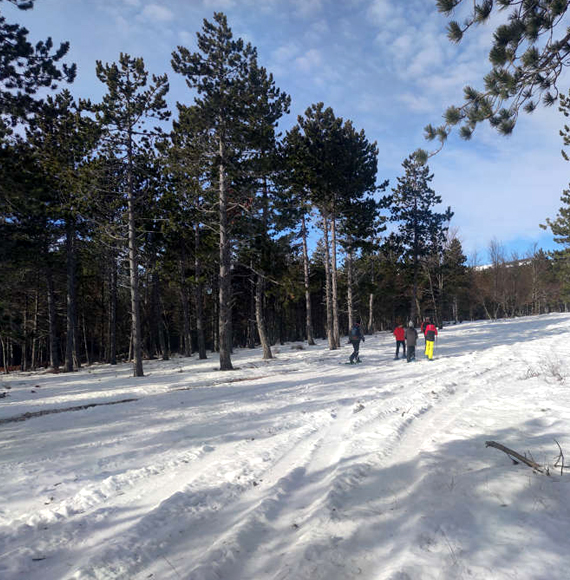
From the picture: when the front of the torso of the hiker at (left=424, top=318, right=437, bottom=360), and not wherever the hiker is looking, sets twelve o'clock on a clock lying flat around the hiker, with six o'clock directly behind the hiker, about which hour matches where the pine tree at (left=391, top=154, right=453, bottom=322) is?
The pine tree is roughly at 12 o'clock from the hiker.

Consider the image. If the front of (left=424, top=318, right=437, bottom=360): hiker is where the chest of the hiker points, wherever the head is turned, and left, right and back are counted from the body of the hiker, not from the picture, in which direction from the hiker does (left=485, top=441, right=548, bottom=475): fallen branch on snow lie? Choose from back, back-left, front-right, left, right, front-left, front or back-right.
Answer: back

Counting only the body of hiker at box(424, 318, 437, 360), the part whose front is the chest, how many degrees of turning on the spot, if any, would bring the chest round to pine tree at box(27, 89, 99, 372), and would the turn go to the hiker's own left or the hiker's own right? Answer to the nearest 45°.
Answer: approximately 90° to the hiker's own left

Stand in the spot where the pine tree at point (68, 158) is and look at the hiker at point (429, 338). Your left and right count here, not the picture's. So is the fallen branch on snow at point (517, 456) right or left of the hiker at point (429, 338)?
right

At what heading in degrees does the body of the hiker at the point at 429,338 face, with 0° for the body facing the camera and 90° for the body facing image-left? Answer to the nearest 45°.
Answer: approximately 180°
